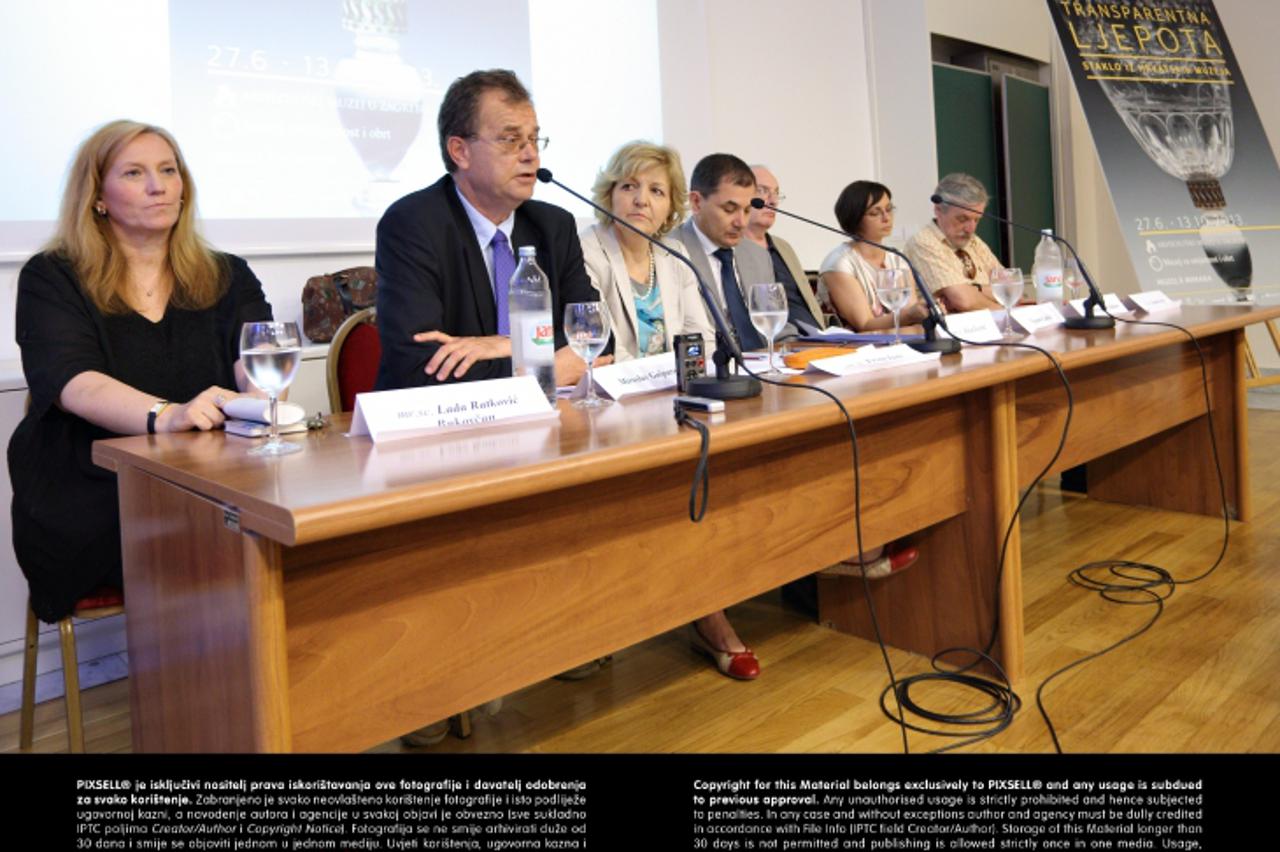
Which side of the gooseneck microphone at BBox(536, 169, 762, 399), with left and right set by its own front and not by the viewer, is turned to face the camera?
left

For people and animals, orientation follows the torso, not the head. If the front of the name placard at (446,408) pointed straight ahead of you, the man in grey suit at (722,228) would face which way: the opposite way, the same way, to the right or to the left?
the same way

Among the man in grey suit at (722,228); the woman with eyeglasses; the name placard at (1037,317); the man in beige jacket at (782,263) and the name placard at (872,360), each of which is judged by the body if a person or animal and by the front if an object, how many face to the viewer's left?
0

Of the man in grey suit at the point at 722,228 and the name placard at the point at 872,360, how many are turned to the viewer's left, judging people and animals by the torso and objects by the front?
0

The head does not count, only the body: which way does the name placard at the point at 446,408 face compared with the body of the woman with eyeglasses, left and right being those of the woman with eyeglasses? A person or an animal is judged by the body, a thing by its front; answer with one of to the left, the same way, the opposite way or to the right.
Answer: the same way

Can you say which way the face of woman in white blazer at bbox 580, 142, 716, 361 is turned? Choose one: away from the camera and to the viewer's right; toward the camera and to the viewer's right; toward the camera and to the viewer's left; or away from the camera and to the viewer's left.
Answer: toward the camera and to the viewer's left

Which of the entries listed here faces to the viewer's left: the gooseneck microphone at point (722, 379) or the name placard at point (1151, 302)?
the gooseneck microphone

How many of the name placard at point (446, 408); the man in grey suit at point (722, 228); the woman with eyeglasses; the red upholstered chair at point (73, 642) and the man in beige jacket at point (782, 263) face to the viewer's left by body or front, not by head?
0

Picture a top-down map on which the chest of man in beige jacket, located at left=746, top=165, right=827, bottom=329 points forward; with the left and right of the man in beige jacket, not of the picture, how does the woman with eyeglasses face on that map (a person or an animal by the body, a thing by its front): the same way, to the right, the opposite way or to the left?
the same way

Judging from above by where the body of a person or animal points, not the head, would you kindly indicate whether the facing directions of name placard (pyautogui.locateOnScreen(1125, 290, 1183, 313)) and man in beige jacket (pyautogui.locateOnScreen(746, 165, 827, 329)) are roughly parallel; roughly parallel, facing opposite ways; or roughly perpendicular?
roughly parallel

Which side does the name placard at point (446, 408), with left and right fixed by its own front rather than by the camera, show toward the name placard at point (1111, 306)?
left
